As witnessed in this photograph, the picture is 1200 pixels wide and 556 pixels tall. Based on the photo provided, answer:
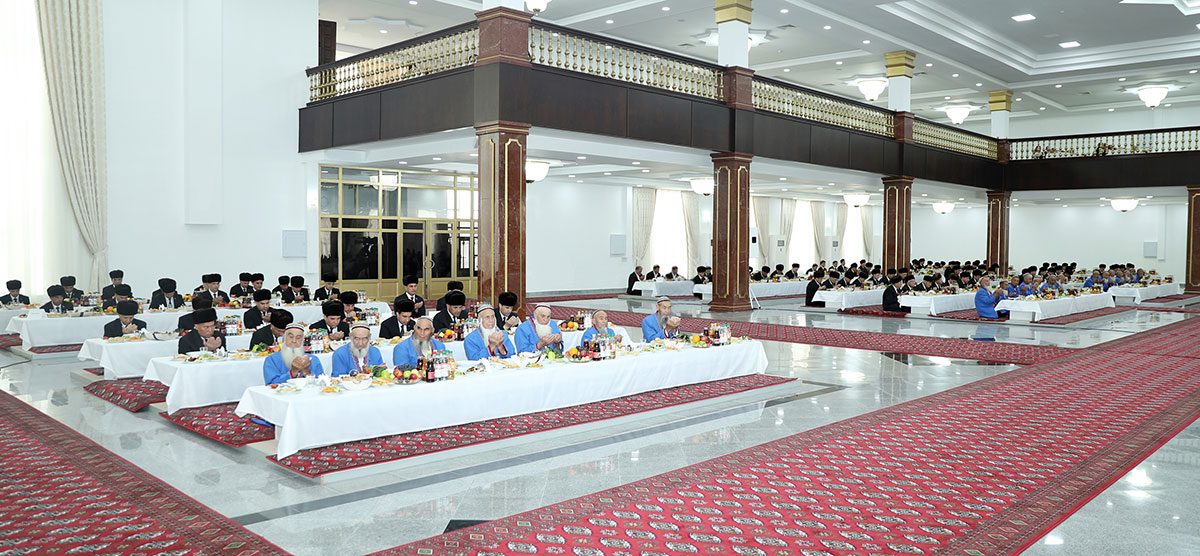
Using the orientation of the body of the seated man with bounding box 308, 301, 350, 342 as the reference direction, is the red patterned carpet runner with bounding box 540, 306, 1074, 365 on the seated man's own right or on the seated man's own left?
on the seated man's own left

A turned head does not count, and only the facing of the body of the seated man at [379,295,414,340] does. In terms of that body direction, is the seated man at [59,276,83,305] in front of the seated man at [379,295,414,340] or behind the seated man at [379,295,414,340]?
behind

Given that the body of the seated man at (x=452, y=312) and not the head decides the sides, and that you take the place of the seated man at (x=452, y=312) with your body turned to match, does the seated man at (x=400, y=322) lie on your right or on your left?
on your right

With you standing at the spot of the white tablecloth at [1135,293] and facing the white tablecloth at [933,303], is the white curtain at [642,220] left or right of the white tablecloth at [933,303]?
right

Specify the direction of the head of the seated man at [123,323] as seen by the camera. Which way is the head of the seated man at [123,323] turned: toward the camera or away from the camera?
toward the camera

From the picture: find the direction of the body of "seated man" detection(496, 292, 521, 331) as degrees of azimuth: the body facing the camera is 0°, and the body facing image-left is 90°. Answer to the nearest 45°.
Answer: approximately 315°

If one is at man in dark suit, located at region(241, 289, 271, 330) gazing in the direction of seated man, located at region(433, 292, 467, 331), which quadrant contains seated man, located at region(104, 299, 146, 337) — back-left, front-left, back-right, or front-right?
back-right

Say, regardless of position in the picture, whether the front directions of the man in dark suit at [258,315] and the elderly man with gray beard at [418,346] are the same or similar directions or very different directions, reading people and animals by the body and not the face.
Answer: same or similar directions

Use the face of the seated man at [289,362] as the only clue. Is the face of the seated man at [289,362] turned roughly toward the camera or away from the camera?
toward the camera

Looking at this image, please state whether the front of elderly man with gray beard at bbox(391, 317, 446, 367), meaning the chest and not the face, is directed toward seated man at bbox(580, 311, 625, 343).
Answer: no

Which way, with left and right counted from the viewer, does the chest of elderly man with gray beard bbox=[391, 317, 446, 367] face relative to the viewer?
facing the viewer and to the right of the viewer

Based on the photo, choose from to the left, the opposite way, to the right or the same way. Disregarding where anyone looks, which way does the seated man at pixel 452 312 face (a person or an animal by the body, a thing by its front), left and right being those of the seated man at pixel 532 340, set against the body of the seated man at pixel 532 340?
the same way

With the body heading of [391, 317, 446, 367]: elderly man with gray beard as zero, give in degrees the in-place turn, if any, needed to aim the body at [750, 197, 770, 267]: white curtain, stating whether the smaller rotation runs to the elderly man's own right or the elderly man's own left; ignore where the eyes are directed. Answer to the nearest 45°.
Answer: approximately 90° to the elderly man's own left

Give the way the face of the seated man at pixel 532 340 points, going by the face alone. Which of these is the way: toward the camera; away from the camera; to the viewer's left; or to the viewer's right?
toward the camera

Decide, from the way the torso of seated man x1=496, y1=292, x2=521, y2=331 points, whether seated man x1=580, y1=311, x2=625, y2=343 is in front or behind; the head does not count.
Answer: in front

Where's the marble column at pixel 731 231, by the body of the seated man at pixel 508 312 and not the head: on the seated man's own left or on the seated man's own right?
on the seated man's own left

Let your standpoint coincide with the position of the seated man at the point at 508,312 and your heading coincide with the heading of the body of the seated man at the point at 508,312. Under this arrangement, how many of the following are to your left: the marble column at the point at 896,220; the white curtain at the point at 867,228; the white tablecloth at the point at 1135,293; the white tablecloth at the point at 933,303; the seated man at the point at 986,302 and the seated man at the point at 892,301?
6

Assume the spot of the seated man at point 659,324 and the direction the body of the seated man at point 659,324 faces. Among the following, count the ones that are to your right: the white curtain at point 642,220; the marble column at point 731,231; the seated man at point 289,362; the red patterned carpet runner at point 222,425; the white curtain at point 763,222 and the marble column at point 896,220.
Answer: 2

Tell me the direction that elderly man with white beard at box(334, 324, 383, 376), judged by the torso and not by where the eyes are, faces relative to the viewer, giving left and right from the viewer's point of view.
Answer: facing the viewer

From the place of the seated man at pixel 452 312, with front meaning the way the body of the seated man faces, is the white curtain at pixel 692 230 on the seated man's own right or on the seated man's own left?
on the seated man's own left

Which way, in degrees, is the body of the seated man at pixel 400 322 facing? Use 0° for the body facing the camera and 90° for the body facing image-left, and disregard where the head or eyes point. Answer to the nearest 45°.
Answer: approximately 315°

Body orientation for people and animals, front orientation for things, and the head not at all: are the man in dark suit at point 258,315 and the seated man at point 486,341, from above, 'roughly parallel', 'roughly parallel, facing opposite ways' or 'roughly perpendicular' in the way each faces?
roughly parallel
